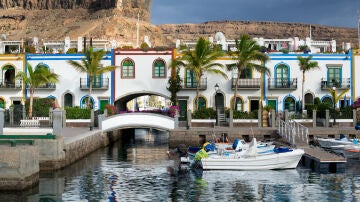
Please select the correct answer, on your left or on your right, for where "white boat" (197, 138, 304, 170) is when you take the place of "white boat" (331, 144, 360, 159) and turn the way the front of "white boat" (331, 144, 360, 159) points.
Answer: on your left

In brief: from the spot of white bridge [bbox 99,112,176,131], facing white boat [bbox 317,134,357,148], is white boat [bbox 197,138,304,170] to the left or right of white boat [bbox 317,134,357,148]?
right

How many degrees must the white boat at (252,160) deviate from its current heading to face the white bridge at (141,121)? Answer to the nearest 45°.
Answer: approximately 135° to its left

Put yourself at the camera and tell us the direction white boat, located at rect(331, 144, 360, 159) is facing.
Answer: facing to the left of the viewer

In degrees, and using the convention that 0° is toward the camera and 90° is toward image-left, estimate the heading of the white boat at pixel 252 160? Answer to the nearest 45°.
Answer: approximately 270°

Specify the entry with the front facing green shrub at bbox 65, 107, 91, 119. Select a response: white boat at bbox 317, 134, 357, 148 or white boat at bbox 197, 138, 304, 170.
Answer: white boat at bbox 317, 134, 357, 148

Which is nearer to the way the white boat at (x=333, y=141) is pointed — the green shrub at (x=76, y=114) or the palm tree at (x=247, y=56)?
the green shrub

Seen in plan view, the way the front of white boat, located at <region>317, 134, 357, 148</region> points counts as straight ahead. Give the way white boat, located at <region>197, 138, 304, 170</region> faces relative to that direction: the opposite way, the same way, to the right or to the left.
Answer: the opposite way

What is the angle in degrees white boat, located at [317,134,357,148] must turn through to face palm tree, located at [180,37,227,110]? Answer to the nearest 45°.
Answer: approximately 45° to its right

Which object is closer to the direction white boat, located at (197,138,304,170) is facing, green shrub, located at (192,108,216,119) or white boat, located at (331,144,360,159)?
the white boat

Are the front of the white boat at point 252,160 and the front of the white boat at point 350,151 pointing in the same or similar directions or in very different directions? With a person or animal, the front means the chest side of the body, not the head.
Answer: very different directions

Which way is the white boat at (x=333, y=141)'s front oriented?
to the viewer's left
